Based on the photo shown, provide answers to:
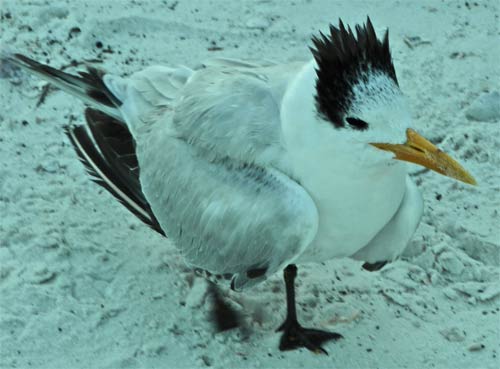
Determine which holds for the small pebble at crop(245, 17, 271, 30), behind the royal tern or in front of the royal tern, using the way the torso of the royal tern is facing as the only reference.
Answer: behind

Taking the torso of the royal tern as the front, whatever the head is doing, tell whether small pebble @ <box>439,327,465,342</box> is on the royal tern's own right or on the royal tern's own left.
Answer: on the royal tern's own left

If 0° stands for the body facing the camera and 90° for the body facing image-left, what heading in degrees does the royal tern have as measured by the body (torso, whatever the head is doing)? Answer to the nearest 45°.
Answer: approximately 315°

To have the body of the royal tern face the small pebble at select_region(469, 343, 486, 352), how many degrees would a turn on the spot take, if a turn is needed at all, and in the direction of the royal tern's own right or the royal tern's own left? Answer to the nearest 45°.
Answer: approximately 45° to the royal tern's own left

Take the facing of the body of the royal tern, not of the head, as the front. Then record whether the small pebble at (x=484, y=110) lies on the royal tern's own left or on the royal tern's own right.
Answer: on the royal tern's own left
